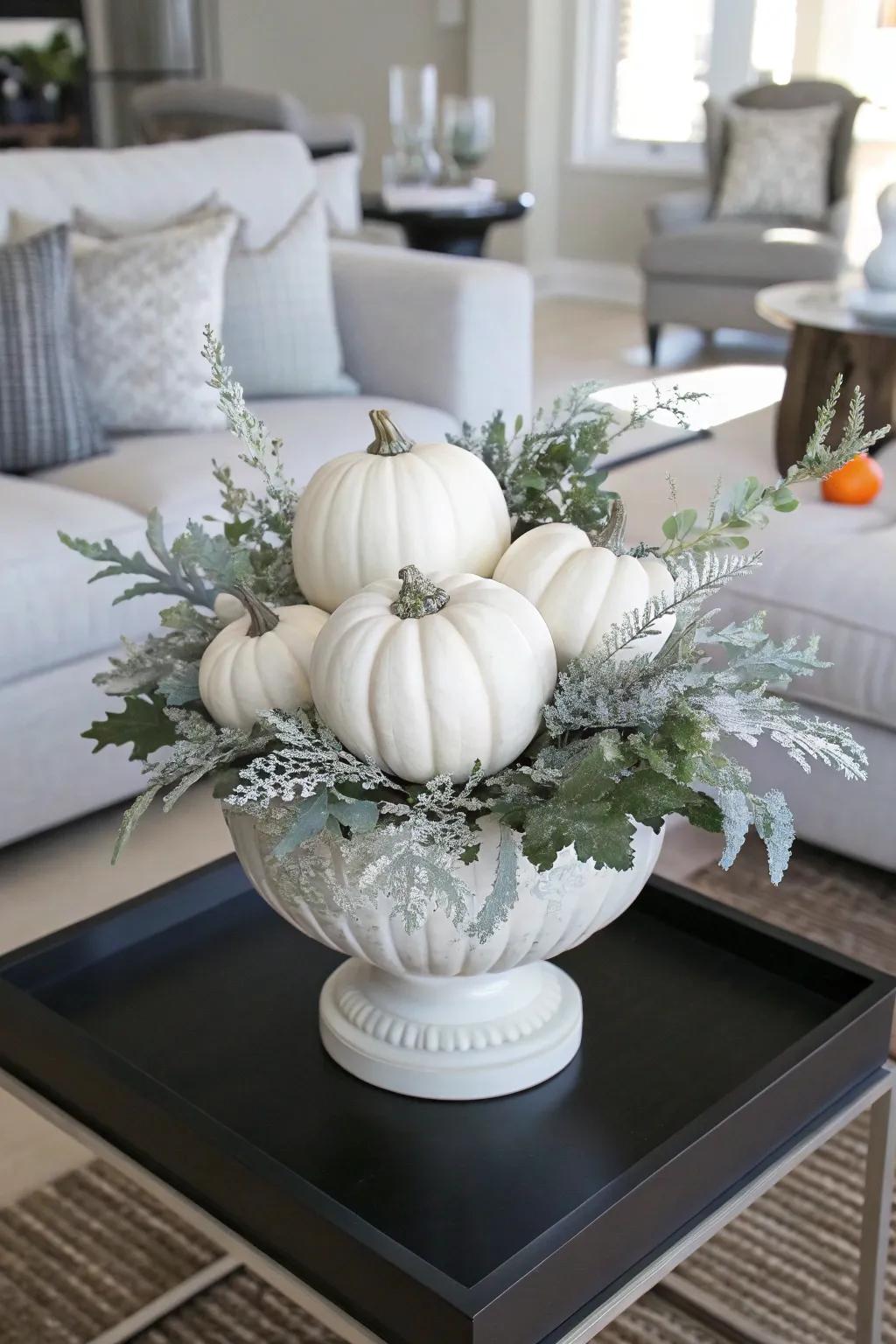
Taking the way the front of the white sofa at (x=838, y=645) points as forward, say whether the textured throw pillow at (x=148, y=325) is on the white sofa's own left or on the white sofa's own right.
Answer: on the white sofa's own right

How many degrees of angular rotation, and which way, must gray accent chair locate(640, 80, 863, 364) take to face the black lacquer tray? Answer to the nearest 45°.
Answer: approximately 45° to its left

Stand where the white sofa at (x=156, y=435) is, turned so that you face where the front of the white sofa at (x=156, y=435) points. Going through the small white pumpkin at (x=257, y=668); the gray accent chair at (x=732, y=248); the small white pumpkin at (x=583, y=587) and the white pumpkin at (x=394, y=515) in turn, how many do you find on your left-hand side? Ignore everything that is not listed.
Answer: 1

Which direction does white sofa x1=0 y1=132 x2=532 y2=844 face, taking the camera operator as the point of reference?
facing the viewer and to the right of the viewer

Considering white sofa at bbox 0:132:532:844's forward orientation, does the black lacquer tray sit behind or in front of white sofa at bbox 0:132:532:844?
in front

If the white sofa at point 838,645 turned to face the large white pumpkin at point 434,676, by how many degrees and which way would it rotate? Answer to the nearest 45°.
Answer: approximately 45° to its left

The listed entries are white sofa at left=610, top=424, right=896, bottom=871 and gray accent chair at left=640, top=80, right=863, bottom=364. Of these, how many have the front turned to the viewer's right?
0

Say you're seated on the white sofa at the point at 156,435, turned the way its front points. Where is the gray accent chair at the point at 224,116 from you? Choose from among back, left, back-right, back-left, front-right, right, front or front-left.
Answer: back-left

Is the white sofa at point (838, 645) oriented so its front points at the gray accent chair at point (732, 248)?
no

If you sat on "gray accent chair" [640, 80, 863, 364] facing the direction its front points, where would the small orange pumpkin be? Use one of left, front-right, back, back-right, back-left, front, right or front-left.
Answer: front-left

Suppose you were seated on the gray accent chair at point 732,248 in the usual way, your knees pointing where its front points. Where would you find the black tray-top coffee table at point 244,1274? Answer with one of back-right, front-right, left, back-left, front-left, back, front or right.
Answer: front-left

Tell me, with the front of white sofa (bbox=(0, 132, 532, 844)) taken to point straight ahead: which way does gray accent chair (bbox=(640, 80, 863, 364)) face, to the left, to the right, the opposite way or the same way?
to the right

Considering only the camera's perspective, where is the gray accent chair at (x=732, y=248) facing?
facing the viewer and to the left of the viewer
